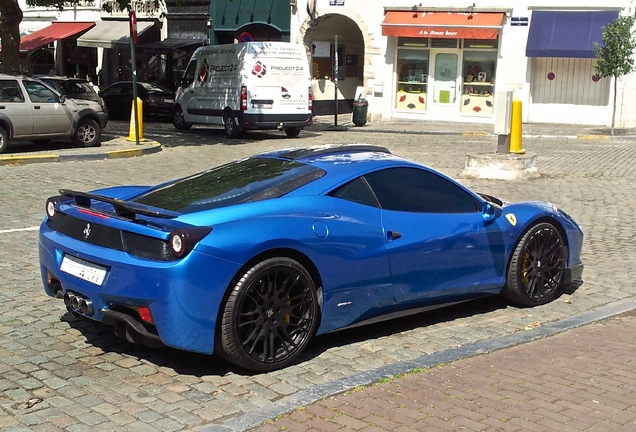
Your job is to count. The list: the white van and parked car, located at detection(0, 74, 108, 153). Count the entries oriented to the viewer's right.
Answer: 1

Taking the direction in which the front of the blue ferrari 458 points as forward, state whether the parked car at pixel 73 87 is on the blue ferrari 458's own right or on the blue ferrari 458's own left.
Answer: on the blue ferrari 458's own left

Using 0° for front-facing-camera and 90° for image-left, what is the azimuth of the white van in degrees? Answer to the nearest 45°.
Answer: approximately 135°

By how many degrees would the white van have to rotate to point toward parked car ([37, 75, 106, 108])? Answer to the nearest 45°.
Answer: approximately 45° to its left

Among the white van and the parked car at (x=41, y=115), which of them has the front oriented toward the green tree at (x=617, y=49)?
the parked car

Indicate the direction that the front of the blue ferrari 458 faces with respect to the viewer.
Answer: facing away from the viewer and to the right of the viewer

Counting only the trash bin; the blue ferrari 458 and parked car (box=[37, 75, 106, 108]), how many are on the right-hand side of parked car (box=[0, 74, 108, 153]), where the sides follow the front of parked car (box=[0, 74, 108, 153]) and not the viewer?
1

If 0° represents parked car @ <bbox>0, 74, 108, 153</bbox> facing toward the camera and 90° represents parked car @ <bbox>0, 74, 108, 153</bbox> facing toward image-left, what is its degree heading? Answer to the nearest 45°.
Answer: approximately 270°

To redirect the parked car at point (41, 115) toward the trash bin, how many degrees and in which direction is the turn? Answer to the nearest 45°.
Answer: approximately 45° to its left

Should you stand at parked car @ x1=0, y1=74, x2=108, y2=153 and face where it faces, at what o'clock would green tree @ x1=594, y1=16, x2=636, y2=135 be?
The green tree is roughly at 12 o'clock from the parked car.

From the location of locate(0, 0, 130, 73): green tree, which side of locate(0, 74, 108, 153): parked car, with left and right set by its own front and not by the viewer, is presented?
left

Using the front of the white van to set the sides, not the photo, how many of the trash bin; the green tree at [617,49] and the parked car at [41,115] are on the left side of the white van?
1

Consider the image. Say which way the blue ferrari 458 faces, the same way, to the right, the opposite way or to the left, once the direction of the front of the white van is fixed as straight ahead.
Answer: to the right
